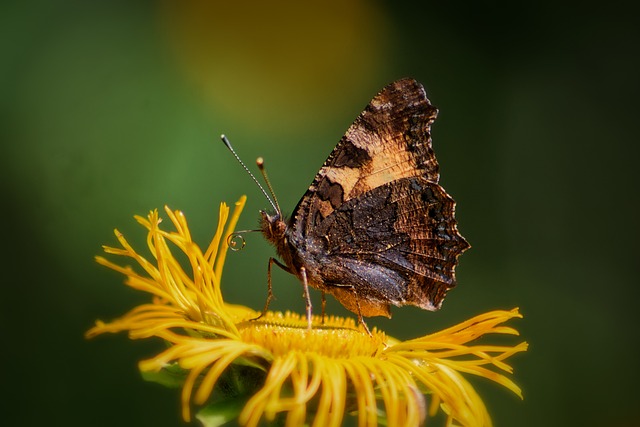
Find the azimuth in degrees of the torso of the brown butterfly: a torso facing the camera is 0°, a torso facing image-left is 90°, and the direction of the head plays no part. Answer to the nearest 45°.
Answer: approximately 90°
